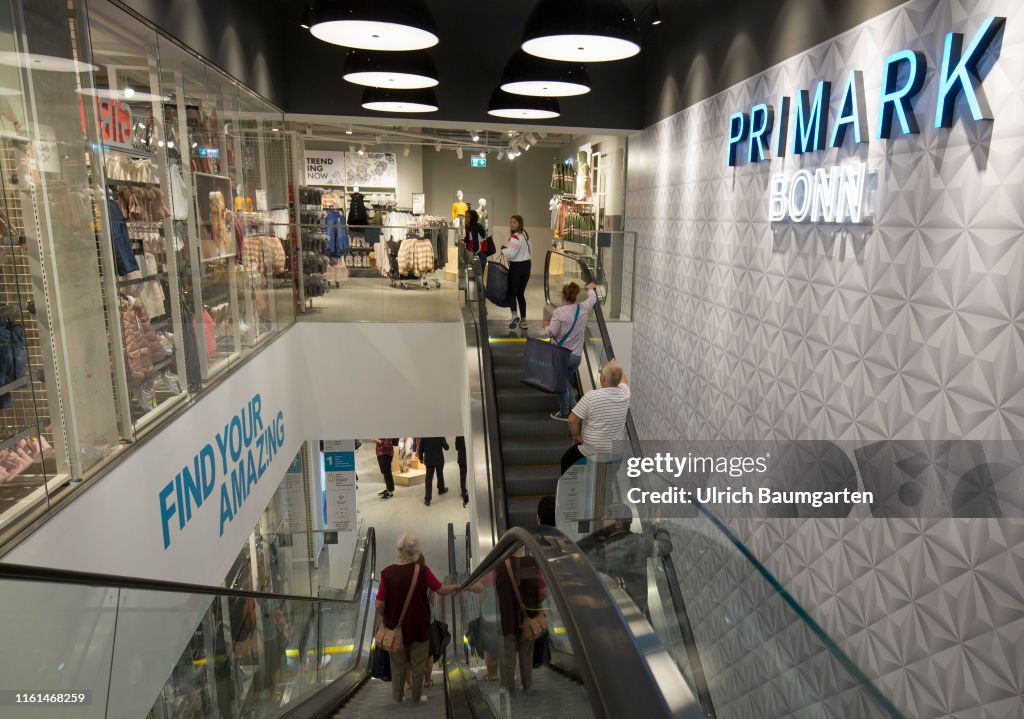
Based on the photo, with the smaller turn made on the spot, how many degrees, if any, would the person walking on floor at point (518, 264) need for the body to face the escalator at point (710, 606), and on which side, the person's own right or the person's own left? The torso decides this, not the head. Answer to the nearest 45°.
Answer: approximately 90° to the person's own left

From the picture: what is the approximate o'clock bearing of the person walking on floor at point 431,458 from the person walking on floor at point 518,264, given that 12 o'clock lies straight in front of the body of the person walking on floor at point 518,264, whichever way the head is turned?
the person walking on floor at point 431,458 is roughly at 2 o'clock from the person walking on floor at point 518,264.

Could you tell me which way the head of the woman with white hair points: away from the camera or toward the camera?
away from the camera

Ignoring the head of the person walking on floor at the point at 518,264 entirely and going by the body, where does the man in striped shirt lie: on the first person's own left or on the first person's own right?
on the first person's own left

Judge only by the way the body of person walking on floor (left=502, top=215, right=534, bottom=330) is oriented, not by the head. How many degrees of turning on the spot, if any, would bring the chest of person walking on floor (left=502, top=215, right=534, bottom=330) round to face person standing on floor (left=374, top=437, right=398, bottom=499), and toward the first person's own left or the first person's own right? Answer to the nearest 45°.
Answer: approximately 45° to the first person's own right
